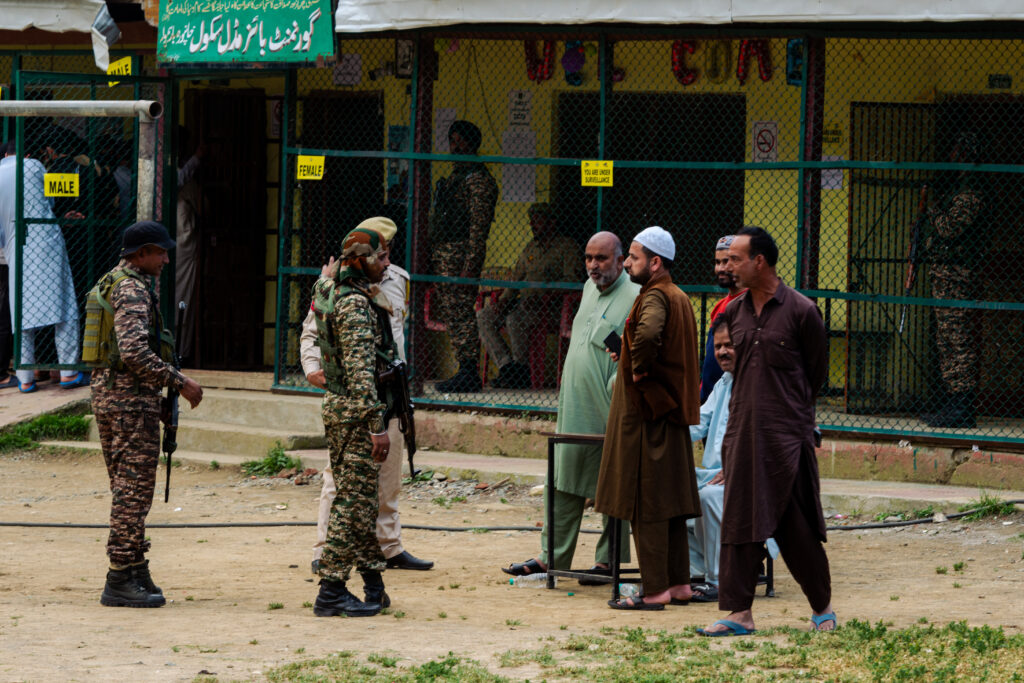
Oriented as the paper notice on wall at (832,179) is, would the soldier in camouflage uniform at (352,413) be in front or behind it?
in front

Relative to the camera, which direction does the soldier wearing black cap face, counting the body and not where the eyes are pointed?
to the viewer's right

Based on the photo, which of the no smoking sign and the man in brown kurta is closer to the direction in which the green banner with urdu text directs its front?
the man in brown kurta

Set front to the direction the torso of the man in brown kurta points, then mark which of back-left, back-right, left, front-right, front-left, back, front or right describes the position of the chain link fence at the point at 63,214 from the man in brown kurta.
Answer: front-right

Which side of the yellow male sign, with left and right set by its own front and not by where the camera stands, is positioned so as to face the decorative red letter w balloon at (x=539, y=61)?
left

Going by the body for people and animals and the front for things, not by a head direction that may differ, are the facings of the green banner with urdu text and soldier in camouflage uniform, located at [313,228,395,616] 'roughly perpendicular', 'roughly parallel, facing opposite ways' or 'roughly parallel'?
roughly perpendicular

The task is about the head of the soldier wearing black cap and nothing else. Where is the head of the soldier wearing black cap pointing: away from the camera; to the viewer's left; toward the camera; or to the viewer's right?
to the viewer's right

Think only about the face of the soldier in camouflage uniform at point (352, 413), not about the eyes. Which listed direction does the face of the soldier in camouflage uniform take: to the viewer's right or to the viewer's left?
to the viewer's right

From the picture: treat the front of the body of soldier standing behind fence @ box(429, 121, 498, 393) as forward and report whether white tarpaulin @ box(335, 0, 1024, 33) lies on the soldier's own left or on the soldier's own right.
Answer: on the soldier's own left

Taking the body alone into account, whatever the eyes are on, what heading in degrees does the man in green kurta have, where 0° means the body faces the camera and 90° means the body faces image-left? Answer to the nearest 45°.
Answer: approximately 45°

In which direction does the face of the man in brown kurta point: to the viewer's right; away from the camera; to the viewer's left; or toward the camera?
to the viewer's left

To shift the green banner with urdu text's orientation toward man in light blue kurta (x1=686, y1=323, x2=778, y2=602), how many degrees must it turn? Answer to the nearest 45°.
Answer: approximately 45° to its left

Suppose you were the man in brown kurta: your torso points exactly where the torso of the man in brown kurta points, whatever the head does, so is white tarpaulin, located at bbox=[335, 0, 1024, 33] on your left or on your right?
on your right

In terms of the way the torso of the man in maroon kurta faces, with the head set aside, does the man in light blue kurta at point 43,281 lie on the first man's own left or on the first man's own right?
on the first man's own right

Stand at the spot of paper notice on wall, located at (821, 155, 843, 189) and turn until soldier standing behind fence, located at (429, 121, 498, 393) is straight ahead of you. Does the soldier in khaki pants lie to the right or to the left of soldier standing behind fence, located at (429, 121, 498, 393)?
left
